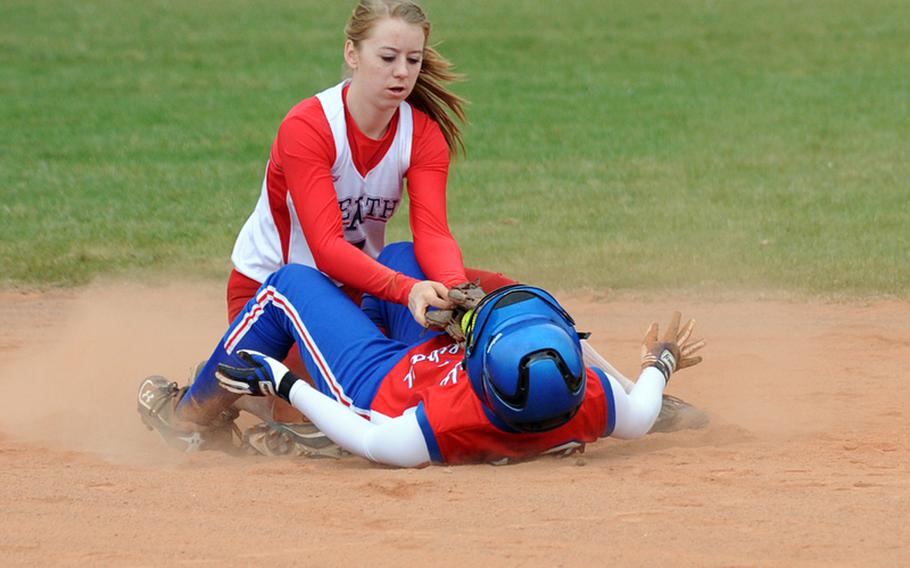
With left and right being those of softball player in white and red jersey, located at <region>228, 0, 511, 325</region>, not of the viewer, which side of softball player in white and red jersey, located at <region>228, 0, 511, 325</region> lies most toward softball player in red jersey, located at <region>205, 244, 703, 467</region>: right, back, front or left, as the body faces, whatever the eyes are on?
front

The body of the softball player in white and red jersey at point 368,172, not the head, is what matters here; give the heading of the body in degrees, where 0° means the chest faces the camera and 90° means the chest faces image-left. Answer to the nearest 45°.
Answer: approximately 315°
